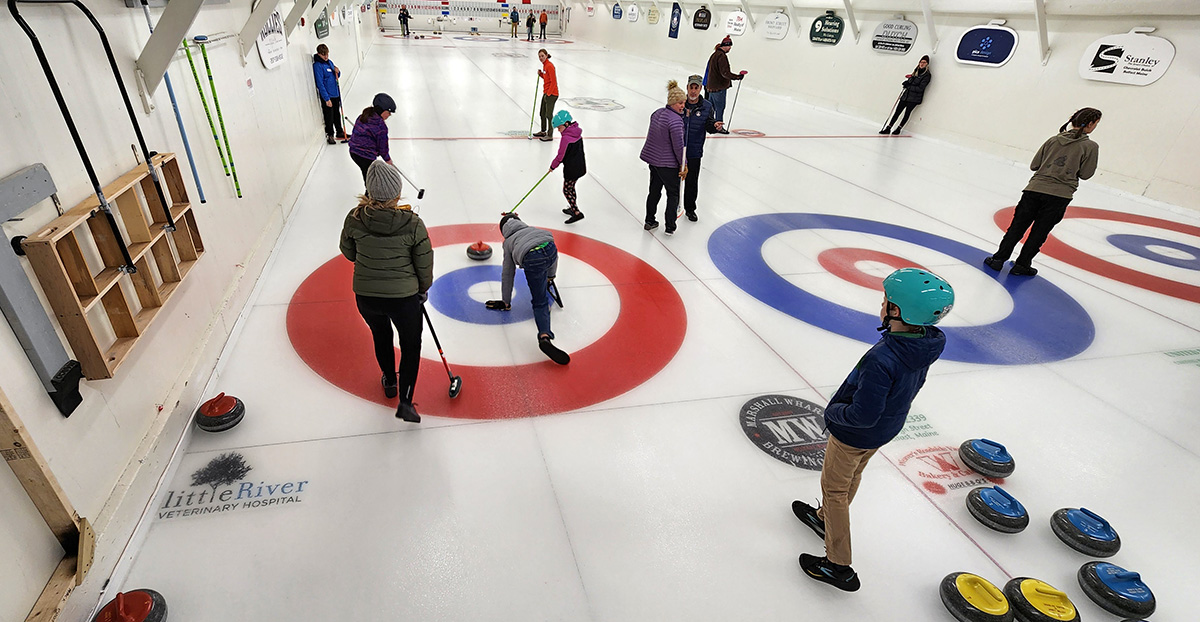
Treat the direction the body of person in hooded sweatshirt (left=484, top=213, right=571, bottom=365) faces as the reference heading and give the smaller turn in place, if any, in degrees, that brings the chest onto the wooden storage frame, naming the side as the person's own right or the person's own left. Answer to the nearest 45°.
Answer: approximately 90° to the person's own left

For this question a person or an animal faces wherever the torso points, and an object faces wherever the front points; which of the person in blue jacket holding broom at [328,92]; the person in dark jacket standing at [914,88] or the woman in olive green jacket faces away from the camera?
the woman in olive green jacket

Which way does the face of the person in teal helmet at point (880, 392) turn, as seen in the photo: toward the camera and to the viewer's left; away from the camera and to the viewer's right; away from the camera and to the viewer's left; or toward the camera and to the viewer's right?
away from the camera and to the viewer's left

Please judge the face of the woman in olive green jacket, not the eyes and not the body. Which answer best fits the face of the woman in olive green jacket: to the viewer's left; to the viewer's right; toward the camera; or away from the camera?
away from the camera

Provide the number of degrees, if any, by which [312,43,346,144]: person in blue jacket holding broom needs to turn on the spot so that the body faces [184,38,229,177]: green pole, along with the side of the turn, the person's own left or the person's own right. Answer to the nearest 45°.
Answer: approximately 45° to the person's own right

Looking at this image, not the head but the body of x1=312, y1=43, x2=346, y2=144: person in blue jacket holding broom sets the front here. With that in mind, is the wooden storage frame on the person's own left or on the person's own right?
on the person's own right

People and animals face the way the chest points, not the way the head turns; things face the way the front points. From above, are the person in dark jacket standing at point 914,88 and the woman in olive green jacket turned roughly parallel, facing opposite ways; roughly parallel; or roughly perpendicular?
roughly perpendicular

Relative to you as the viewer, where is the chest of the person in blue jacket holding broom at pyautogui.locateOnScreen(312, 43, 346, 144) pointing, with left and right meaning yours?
facing the viewer and to the right of the viewer

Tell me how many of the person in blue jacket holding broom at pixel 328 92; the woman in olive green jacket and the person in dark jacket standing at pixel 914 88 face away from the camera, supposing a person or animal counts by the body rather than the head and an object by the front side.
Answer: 1

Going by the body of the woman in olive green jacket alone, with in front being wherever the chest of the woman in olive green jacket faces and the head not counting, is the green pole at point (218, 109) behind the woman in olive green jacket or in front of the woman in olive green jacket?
in front

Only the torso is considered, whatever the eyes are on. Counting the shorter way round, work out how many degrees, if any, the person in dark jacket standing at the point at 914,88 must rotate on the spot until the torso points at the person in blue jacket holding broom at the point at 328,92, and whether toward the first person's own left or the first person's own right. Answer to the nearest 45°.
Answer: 0° — they already face them

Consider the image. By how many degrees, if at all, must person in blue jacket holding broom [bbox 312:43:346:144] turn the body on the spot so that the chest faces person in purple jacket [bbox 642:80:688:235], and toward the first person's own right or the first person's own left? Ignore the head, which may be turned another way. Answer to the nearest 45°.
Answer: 0° — they already face them

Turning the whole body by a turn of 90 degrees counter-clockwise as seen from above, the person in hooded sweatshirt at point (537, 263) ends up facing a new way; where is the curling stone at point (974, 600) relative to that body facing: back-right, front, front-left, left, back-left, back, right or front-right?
left

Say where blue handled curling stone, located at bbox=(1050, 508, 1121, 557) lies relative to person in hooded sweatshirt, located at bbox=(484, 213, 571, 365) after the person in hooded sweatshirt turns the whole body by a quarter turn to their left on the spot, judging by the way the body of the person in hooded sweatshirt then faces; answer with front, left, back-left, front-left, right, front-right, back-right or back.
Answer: left

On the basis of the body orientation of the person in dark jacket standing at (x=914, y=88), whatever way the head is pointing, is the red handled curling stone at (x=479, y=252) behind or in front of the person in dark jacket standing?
in front

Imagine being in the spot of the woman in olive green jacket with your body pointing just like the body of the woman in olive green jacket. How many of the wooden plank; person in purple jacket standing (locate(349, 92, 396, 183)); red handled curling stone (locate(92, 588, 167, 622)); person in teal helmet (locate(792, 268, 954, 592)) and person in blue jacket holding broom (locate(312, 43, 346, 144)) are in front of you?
2

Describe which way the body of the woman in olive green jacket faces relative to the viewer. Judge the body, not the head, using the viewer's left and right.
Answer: facing away from the viewer

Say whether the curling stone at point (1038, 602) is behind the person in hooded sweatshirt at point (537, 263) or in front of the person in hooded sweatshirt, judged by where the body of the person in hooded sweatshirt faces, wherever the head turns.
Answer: behind

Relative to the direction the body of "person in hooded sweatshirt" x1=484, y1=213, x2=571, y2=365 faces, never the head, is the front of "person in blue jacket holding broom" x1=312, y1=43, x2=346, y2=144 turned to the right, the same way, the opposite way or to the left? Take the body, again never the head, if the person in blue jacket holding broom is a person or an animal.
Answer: the opposite way

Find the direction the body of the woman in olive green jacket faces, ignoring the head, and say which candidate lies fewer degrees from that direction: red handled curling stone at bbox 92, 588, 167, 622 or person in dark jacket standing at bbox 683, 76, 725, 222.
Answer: the person in dark jacket standing
